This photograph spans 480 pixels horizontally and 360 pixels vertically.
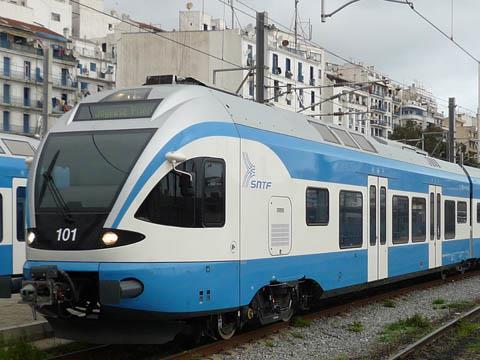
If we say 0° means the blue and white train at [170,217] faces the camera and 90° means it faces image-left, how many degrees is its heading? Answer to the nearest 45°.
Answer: approximately 45°

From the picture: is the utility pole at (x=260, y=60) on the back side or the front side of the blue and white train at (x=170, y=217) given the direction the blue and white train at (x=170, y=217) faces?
on the back side

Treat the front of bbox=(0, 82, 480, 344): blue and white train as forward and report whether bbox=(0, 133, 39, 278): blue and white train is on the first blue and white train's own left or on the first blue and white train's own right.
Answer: on the first blue and white train's own right
